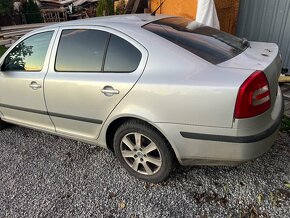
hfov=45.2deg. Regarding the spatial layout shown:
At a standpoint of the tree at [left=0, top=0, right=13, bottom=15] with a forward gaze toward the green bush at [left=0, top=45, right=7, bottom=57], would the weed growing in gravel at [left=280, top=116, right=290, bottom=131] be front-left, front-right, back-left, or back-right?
front-left

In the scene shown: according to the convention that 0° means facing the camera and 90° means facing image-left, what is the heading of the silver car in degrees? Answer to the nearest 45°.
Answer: approximately 135°

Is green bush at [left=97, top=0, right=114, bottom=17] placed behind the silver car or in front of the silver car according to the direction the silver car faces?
in front

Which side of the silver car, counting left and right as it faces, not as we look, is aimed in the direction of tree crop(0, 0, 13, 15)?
front

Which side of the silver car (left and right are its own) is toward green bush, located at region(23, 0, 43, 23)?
front

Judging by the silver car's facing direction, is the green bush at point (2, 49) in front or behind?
in front

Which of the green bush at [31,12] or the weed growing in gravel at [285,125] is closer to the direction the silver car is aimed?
the green bush
